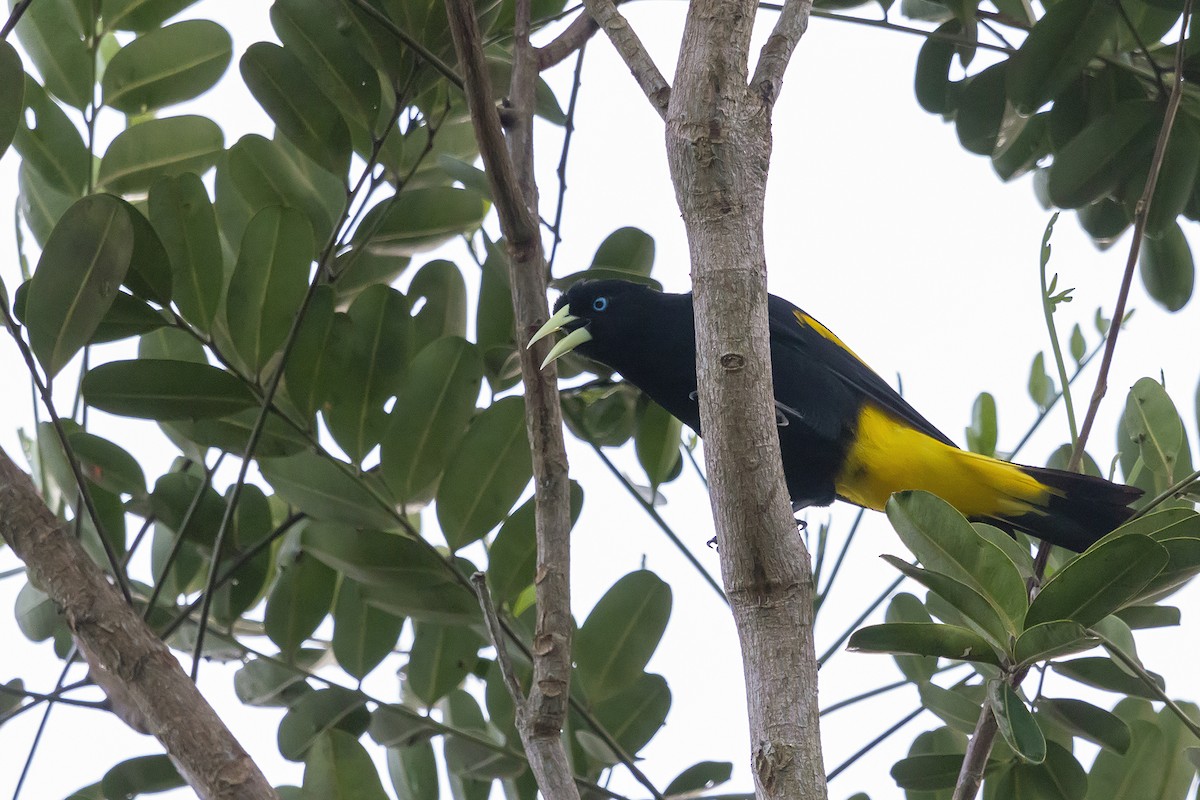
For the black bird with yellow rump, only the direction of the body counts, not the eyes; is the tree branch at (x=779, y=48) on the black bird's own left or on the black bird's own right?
on the black bird's own left

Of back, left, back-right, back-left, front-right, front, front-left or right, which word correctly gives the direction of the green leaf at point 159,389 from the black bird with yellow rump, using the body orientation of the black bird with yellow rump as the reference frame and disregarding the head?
front-left

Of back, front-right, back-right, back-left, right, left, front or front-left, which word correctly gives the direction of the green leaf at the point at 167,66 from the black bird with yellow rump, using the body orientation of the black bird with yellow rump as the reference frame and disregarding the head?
front-left

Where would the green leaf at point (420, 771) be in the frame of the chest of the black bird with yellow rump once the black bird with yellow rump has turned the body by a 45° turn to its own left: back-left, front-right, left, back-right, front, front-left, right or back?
front

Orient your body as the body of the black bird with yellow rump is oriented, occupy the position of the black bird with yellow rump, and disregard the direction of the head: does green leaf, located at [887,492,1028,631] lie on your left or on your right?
on your left

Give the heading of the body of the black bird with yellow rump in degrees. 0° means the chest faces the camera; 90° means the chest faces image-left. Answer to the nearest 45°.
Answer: approximately 90°

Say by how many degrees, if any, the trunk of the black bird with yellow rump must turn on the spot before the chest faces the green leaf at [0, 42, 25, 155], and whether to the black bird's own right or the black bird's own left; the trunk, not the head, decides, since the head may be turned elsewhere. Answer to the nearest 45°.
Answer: approximately 45° to the black bird's own left
